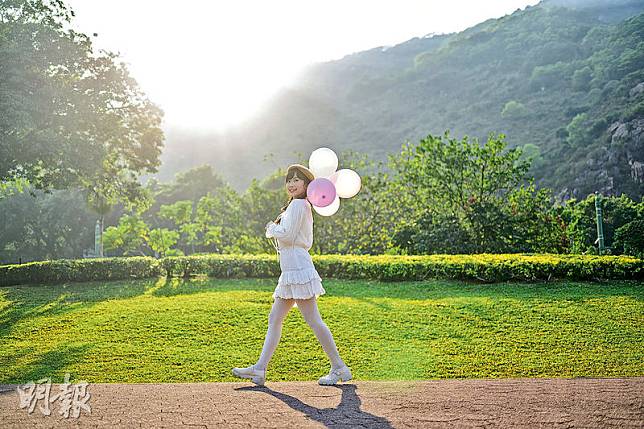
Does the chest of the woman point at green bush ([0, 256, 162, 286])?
no

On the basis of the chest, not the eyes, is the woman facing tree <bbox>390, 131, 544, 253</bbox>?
no

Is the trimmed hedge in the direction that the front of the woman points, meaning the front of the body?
no
